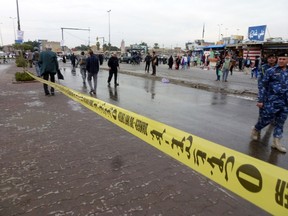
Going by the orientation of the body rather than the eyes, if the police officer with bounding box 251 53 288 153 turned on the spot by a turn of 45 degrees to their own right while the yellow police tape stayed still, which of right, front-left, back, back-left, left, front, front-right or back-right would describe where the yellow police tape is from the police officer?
front

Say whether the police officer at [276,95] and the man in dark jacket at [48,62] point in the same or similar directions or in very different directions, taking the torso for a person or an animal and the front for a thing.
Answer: very different directions
